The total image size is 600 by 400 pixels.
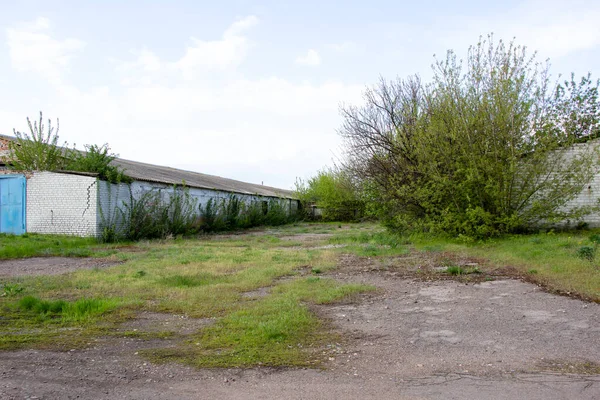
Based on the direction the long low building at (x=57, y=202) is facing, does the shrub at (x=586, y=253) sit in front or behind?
in front

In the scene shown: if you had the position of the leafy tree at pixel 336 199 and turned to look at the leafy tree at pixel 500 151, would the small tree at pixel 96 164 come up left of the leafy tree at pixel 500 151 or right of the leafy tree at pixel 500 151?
right
